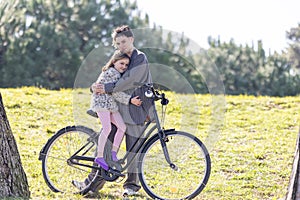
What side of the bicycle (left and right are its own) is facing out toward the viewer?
right

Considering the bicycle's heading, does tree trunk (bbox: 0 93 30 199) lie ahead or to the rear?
to the rear
